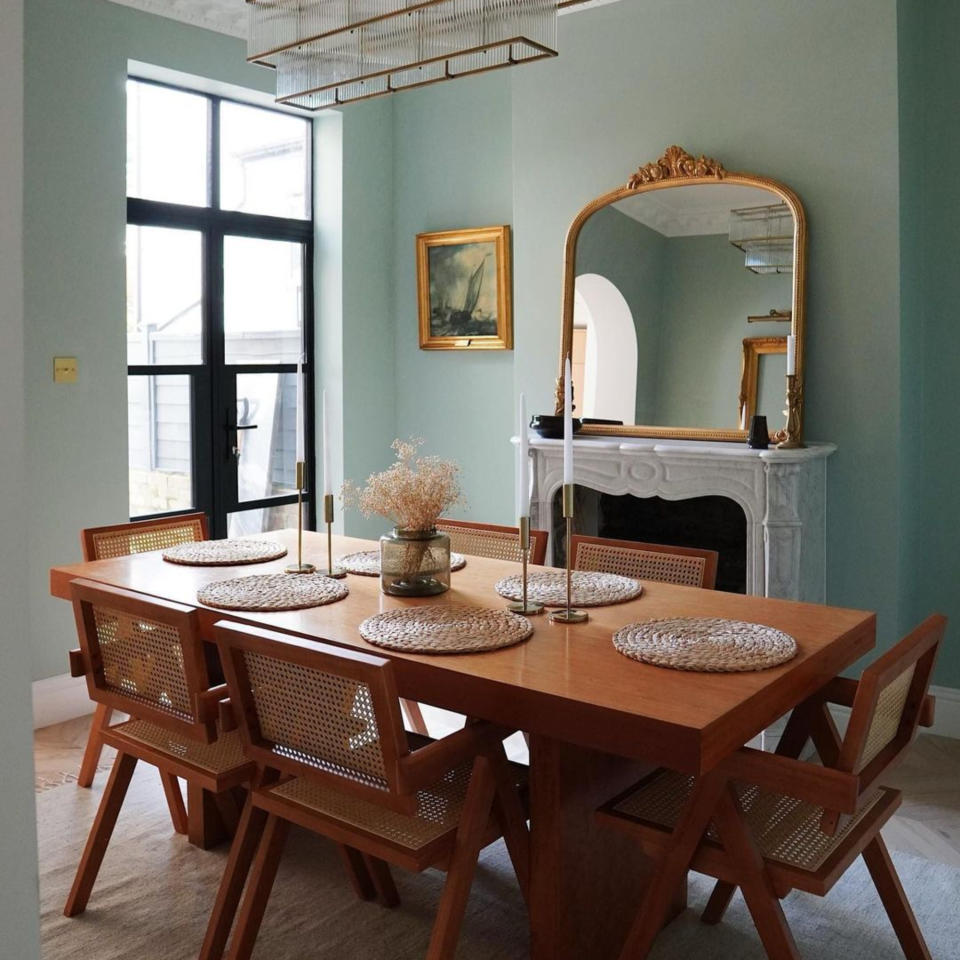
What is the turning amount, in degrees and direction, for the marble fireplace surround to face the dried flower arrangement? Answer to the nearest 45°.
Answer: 0° — it already faces it

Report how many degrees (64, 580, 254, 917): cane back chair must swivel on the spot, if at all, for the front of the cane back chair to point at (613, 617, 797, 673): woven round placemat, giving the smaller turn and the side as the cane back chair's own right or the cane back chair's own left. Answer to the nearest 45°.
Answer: approximately 90° to the cane back chair's own right

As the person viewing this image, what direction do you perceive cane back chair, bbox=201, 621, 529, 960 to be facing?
facing away from the viewer and to the right of the viewer

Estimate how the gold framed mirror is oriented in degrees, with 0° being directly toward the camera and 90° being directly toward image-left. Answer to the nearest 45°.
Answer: approximately 45°

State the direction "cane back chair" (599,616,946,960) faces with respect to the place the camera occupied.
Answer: facing away from the viewer and to the left of the viewer

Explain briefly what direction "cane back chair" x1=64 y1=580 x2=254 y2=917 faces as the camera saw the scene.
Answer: facing away from the viewer and to the right of the viewer

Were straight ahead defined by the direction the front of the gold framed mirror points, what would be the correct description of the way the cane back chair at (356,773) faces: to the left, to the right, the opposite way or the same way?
the opposite way

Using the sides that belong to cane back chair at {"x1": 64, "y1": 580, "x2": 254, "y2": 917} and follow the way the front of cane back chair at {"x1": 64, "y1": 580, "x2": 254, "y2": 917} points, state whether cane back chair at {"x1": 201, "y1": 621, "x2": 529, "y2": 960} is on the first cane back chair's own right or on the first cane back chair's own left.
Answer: on the first cane back chair's own right
